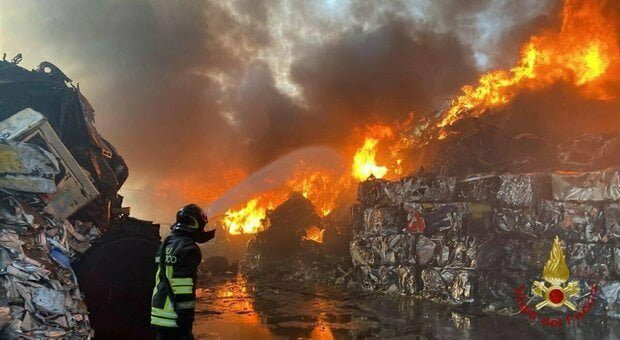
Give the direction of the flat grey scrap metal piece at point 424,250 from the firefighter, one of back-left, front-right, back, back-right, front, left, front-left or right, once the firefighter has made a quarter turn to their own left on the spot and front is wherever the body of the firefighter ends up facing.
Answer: right

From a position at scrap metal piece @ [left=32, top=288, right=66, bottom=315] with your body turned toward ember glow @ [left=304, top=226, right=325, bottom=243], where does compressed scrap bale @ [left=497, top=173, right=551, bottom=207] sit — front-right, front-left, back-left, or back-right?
front-right

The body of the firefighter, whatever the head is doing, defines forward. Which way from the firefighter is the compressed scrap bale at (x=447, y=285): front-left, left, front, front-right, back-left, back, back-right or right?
front

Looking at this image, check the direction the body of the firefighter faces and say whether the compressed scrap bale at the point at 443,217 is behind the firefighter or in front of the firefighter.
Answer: in front

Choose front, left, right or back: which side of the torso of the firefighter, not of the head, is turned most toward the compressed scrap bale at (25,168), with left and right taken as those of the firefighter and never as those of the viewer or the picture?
left

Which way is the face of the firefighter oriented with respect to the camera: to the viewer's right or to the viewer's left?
to the viewer's right

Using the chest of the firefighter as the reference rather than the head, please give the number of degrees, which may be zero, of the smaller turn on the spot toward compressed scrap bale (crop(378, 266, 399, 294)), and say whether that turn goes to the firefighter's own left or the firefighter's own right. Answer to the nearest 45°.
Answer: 0° — they already face it

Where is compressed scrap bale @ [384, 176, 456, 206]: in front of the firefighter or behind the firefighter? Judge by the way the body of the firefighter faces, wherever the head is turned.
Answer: in front

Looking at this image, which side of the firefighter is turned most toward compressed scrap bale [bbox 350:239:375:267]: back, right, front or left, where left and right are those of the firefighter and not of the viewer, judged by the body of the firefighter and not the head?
front

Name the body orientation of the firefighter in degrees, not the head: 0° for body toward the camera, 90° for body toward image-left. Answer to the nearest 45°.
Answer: approximately 225°

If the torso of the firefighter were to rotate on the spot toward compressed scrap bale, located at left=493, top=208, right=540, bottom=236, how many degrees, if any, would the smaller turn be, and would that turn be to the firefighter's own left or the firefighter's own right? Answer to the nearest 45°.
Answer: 0° — they already face it

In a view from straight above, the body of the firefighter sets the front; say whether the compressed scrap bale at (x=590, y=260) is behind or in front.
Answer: in front

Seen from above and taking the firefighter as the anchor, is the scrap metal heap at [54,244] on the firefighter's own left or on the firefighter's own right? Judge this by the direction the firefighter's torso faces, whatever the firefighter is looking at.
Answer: on the firefighter's own left
